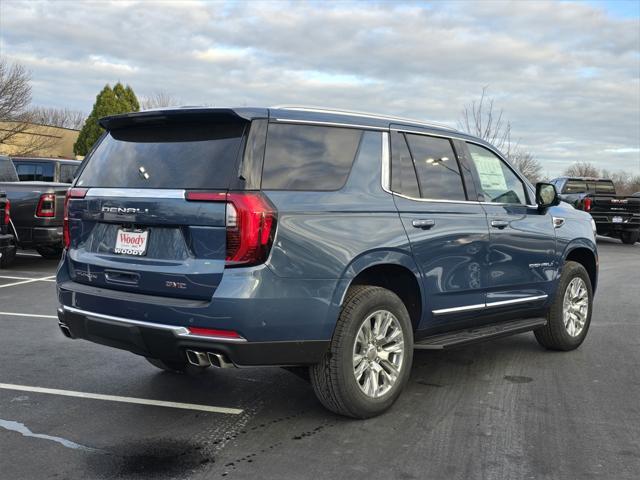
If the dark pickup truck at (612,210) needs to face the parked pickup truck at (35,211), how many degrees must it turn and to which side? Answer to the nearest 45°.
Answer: approximately 90° to its left

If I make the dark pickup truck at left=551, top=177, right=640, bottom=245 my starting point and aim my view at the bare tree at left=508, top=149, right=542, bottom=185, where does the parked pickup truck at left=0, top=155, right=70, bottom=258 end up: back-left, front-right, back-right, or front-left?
back-left

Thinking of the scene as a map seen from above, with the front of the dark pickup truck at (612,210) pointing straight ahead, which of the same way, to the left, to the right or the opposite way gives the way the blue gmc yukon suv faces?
to the right

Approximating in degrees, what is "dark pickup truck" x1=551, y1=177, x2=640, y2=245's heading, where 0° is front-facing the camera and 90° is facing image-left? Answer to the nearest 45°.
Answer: approximately 135°

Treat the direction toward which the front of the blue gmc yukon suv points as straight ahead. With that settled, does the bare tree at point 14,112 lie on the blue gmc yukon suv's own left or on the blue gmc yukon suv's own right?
on the blue gmc yukon suv's own left

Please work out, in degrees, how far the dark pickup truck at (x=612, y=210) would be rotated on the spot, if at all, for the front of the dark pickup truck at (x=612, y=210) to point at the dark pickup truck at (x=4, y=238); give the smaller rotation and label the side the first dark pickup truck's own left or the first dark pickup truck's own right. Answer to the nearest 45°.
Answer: approximately 90° to the first dark pickup truck's own left

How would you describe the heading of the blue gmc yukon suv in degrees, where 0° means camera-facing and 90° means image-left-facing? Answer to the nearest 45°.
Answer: approximately 225°

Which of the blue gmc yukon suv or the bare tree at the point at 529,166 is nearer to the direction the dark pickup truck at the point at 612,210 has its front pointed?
the bare tree

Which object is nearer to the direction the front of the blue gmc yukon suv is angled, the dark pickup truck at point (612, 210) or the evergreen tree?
the dark pickup truck
